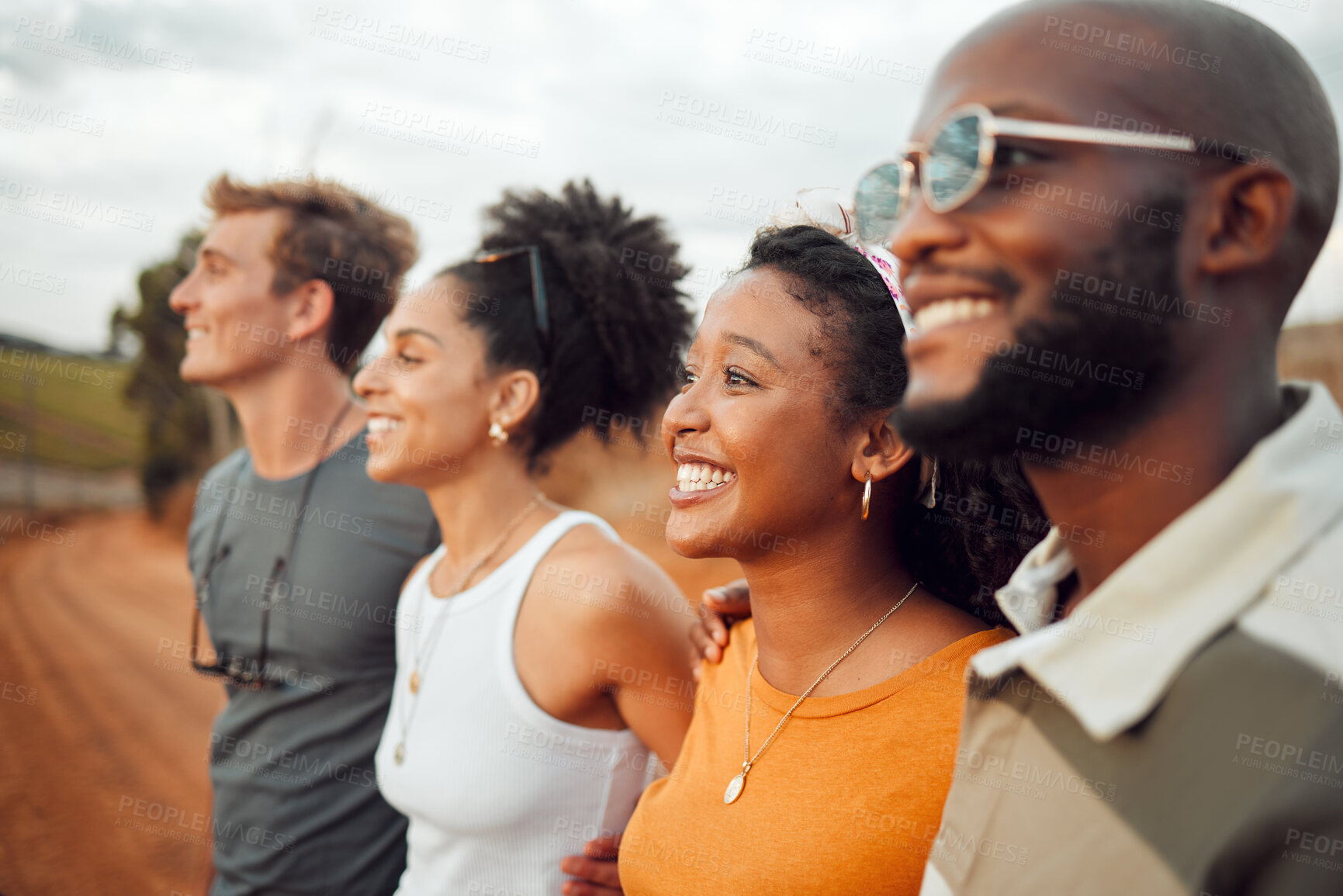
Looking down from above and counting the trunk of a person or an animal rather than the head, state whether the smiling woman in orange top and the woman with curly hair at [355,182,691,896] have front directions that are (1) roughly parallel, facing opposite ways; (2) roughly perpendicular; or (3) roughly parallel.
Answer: roughly parallel

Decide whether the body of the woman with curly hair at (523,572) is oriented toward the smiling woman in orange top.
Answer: no

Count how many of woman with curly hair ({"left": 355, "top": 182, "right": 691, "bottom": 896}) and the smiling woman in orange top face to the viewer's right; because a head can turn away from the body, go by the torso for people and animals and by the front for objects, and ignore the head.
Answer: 0

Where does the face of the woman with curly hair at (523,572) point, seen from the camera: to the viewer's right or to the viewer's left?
to the viewer's left

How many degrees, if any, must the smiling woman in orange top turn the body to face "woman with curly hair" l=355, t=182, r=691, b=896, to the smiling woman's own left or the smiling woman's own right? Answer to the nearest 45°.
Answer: approximately 90° to the smiling woman's own right

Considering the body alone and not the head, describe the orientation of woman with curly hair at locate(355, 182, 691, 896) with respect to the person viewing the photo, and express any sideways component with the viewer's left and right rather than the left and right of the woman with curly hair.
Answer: facing the viewer and to the left of the viewer
